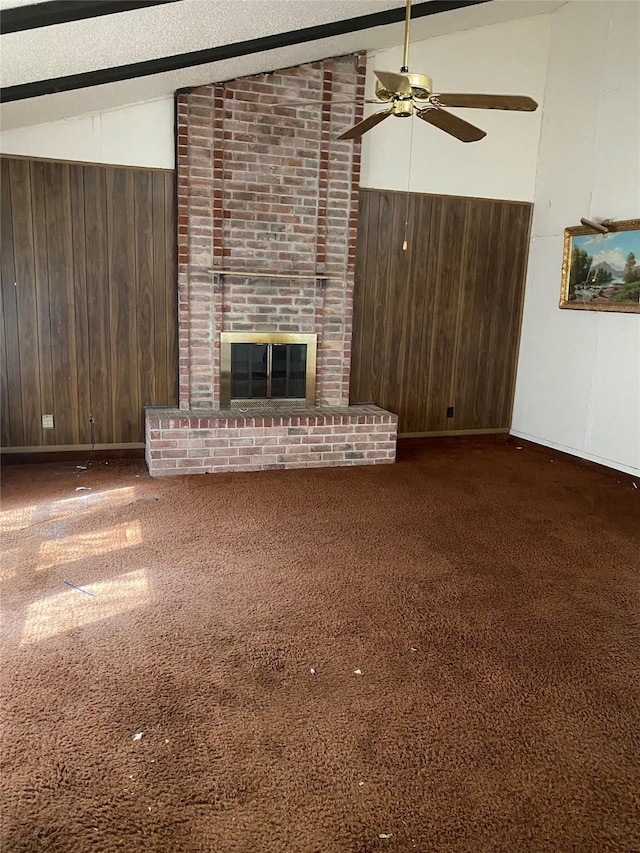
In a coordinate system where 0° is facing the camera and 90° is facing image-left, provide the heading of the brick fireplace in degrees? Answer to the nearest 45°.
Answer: approximately 0°

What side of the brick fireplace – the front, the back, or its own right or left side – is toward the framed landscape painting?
left

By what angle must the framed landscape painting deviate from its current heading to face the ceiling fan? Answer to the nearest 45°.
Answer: approximately 45° to its left

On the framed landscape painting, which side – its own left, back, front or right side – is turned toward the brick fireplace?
front

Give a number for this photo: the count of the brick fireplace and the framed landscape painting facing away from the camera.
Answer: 0

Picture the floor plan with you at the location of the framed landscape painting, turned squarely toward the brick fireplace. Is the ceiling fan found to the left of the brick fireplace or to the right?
left

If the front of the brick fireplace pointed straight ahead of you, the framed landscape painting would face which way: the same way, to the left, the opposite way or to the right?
to the right

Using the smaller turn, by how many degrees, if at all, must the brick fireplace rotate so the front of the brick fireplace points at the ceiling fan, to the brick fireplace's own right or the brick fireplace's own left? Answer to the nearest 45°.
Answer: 0° — it already faces it

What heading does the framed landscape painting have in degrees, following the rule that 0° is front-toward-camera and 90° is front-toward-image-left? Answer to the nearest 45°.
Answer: approximately 45°
